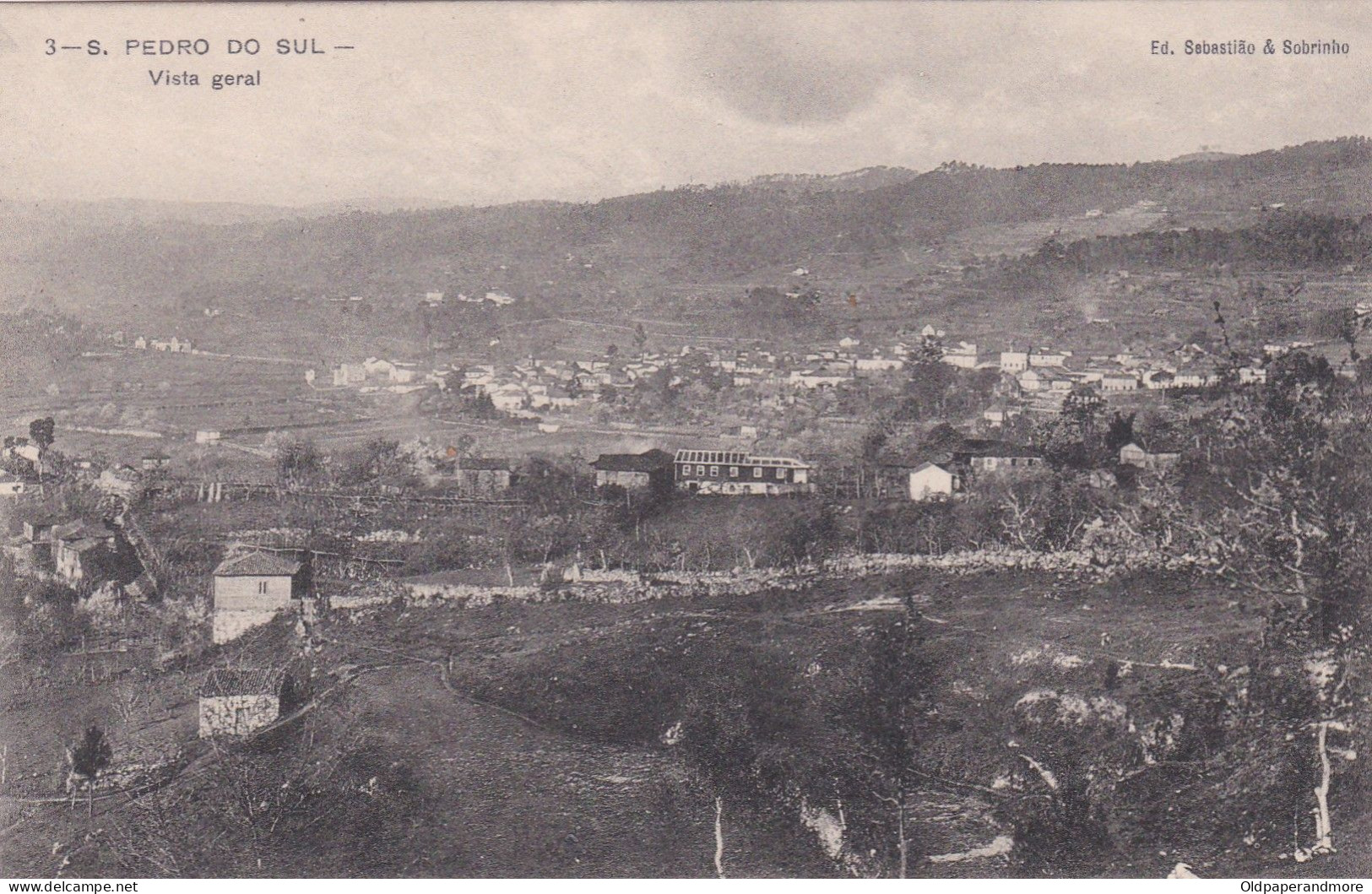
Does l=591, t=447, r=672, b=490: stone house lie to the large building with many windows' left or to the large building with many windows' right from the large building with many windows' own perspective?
on its right

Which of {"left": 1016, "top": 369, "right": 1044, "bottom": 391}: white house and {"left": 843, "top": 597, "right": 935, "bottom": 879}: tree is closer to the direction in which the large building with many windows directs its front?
the tree

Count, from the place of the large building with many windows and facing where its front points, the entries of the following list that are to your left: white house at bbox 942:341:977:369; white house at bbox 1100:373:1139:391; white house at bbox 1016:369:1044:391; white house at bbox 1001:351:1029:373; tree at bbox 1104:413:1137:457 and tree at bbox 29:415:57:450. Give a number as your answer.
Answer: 5

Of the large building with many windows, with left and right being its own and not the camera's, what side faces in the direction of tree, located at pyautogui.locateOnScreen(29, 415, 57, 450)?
right

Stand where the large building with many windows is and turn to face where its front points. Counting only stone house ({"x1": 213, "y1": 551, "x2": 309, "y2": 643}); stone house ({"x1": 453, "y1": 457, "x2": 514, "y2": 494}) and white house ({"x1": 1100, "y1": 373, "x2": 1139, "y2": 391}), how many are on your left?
1

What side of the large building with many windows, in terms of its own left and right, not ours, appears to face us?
front

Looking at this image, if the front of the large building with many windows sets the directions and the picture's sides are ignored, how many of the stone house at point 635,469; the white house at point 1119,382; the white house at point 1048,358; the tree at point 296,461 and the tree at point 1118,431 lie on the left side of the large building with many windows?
3

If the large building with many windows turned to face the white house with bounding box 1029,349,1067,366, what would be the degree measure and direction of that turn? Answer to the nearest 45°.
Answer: approximately 90° to its left

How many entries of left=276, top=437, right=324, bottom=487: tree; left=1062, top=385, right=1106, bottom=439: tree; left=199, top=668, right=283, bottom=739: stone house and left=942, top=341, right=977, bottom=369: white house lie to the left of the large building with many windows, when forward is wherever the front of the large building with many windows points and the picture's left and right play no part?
2

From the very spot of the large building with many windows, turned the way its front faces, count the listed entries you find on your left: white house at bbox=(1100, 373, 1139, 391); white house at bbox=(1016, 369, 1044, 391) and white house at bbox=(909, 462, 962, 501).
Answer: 3

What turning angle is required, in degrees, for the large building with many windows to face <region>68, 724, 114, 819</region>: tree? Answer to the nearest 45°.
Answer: approximately 45° to its right

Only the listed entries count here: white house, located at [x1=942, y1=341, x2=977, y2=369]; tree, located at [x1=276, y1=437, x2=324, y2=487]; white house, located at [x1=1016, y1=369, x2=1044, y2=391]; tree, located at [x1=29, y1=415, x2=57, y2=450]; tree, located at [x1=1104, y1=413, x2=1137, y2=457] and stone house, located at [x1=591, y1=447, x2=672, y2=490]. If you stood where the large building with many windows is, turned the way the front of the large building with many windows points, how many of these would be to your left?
3

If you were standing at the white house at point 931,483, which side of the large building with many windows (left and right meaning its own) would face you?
left

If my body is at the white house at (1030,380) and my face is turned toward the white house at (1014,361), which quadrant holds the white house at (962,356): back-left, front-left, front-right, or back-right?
front-left
